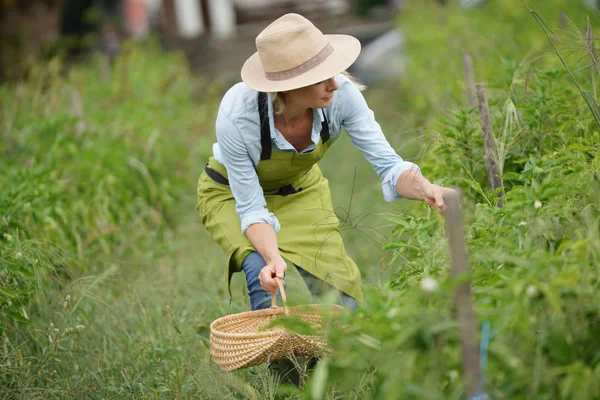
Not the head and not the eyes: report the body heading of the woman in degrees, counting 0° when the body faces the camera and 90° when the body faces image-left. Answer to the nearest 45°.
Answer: approximately 315°

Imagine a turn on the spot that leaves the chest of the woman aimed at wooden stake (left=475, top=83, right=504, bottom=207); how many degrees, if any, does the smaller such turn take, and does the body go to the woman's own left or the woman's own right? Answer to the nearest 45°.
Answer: approximately 45° to the woman's own left

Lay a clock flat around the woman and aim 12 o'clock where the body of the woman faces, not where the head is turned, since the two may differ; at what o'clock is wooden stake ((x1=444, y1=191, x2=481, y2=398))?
The wooden stake is roughly at 1 o'clock from the woman.
